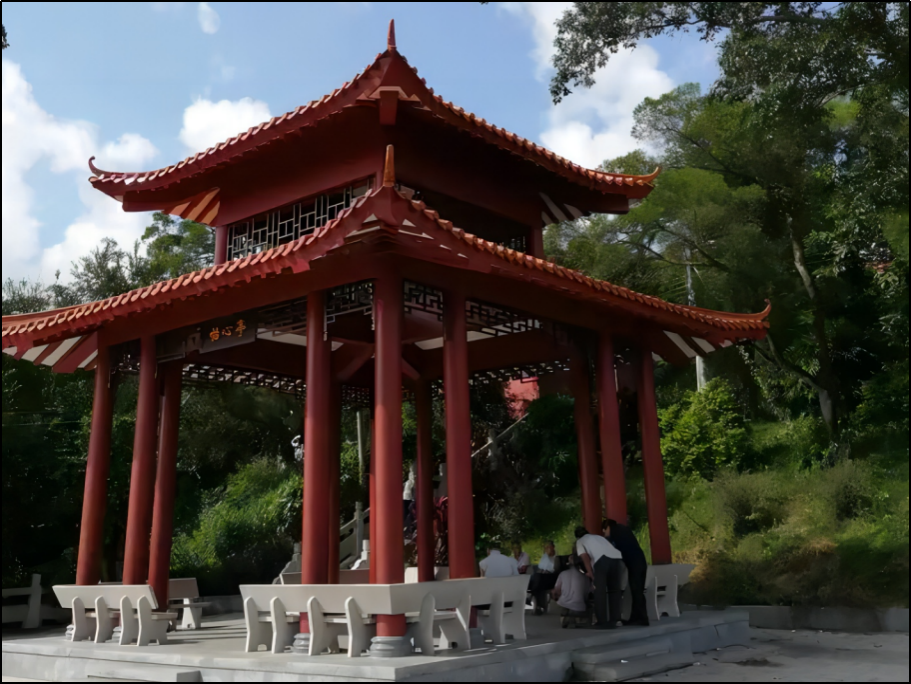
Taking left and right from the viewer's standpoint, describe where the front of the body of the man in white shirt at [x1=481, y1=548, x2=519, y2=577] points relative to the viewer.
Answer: facing away from the viewer and to the left of the viewer

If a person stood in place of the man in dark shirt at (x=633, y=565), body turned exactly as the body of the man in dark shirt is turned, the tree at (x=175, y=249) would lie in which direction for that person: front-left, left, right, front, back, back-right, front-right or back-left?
front-right

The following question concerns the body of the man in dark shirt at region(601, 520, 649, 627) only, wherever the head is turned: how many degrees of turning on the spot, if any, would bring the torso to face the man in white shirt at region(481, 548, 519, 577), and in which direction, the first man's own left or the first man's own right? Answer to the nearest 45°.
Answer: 0° — they already face them

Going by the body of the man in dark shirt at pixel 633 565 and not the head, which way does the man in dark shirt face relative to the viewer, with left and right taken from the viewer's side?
facing to the left of the viewer

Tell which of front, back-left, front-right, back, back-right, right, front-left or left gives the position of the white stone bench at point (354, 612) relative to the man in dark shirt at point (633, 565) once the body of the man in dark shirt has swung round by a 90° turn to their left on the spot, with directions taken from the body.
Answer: front-right

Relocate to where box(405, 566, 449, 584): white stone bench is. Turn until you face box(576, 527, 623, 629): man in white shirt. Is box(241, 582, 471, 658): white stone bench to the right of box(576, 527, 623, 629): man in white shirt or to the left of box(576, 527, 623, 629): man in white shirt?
right

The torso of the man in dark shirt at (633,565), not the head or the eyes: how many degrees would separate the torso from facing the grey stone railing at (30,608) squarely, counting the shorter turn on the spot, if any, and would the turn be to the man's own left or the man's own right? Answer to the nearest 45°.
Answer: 0° — they already face it

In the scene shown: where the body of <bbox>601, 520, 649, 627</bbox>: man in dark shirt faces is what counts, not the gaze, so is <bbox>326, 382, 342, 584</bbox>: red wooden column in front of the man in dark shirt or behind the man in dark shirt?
in front

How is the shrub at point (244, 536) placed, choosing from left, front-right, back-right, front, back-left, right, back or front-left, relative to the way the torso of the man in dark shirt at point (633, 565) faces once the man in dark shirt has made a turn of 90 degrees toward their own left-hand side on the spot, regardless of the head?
back-right
